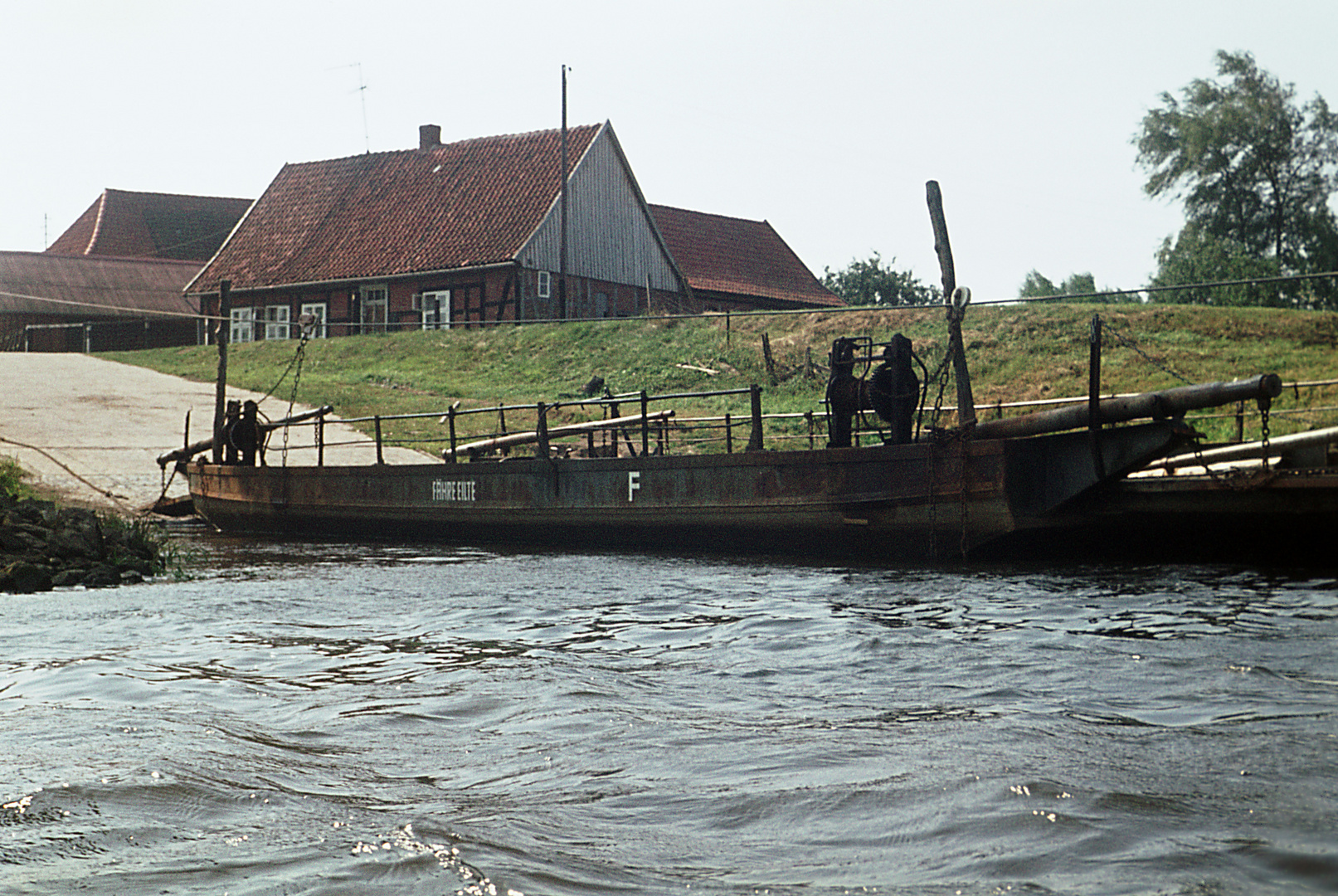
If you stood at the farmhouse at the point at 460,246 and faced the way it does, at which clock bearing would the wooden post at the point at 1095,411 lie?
The wooden post is roughly at 10 o'clock from the farmhouse.

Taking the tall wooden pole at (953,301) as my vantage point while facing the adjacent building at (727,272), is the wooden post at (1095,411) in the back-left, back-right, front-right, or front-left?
back-right

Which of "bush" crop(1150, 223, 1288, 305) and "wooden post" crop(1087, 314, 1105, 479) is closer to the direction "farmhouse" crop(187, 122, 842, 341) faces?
the wooden post

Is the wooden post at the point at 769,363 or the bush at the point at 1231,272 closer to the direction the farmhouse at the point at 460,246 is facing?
the wooden post

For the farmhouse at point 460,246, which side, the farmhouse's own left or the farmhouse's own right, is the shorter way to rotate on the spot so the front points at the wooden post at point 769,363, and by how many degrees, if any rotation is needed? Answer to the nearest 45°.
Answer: approximately 90° to the farmhouse's own left

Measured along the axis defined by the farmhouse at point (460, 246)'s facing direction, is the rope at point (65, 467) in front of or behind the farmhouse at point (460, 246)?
in front

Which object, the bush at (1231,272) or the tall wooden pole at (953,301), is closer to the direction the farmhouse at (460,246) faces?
the tall wooden pole

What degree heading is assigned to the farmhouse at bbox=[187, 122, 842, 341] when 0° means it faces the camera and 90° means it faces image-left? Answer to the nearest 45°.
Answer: approximately 45°

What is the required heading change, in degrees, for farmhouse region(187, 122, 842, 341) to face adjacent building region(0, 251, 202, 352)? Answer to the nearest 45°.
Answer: approximately 90° to its right
